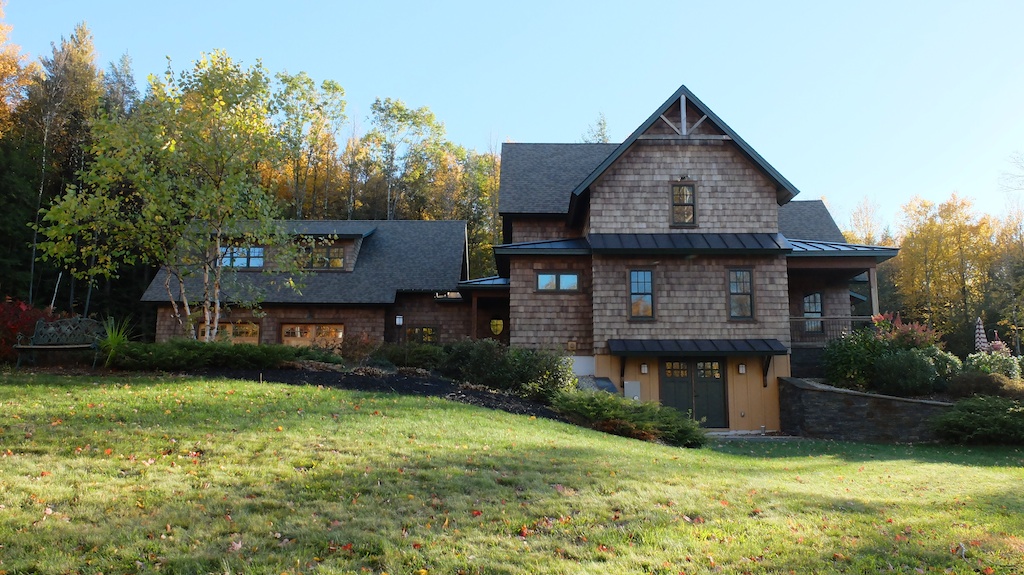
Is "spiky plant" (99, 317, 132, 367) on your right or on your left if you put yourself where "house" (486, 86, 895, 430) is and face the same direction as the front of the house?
on your right

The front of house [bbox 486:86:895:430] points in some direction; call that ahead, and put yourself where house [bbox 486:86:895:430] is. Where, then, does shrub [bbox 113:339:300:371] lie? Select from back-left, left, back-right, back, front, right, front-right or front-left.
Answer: front-right

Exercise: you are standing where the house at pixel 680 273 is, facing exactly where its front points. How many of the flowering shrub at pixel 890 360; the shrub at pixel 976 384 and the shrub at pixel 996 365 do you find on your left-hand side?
3

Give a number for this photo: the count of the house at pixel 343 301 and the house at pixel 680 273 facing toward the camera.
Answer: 2

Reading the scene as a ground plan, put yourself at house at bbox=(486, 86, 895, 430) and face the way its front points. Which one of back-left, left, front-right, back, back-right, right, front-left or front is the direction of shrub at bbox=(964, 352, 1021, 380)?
left

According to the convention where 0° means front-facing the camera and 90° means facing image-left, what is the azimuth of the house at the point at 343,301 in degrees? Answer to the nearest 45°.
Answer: approximately 0°

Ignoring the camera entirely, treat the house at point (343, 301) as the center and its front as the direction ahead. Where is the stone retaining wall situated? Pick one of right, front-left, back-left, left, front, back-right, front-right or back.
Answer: front-left

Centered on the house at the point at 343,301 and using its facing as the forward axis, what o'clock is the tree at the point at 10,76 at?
The tree is roughly at 4 o'clock from the house.

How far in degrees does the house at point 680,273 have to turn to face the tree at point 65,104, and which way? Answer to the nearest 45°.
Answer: approximately 90° to its right

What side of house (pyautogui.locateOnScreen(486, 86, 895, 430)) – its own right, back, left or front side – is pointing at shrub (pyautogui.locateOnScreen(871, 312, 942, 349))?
left

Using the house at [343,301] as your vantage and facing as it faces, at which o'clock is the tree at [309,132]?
The tree is roughly at 6 o'clock from the house.

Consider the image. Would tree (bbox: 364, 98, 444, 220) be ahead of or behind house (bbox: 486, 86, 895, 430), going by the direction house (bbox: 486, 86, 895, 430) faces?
behind

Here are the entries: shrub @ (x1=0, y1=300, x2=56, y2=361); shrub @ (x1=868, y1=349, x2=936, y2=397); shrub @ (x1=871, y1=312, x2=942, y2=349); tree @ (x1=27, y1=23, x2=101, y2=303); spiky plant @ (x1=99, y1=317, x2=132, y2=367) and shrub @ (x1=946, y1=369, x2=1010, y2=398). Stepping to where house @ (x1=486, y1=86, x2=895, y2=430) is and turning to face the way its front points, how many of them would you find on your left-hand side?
3

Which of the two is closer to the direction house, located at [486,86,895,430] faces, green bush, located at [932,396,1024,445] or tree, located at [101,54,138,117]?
the green bush

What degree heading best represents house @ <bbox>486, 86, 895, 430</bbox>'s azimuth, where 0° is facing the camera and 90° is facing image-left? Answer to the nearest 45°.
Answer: approximately 0°
